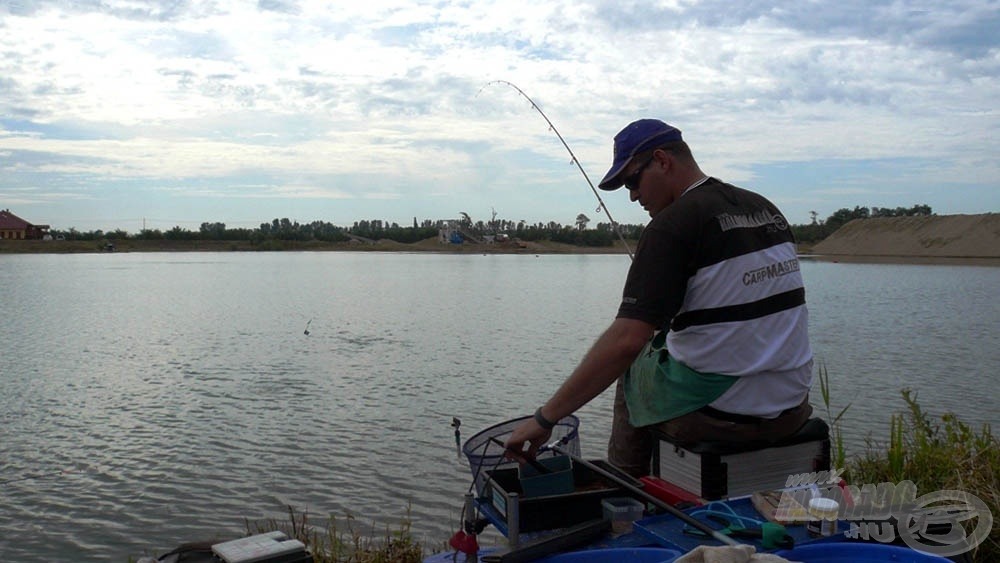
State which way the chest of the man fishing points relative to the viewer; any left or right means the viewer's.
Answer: facing away from the viewer and to the left of the viewer

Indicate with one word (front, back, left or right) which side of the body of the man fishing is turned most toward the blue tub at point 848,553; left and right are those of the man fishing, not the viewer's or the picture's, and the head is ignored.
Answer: back

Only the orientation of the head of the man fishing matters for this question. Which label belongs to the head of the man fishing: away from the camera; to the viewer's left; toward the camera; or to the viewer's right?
to the viewer's left
